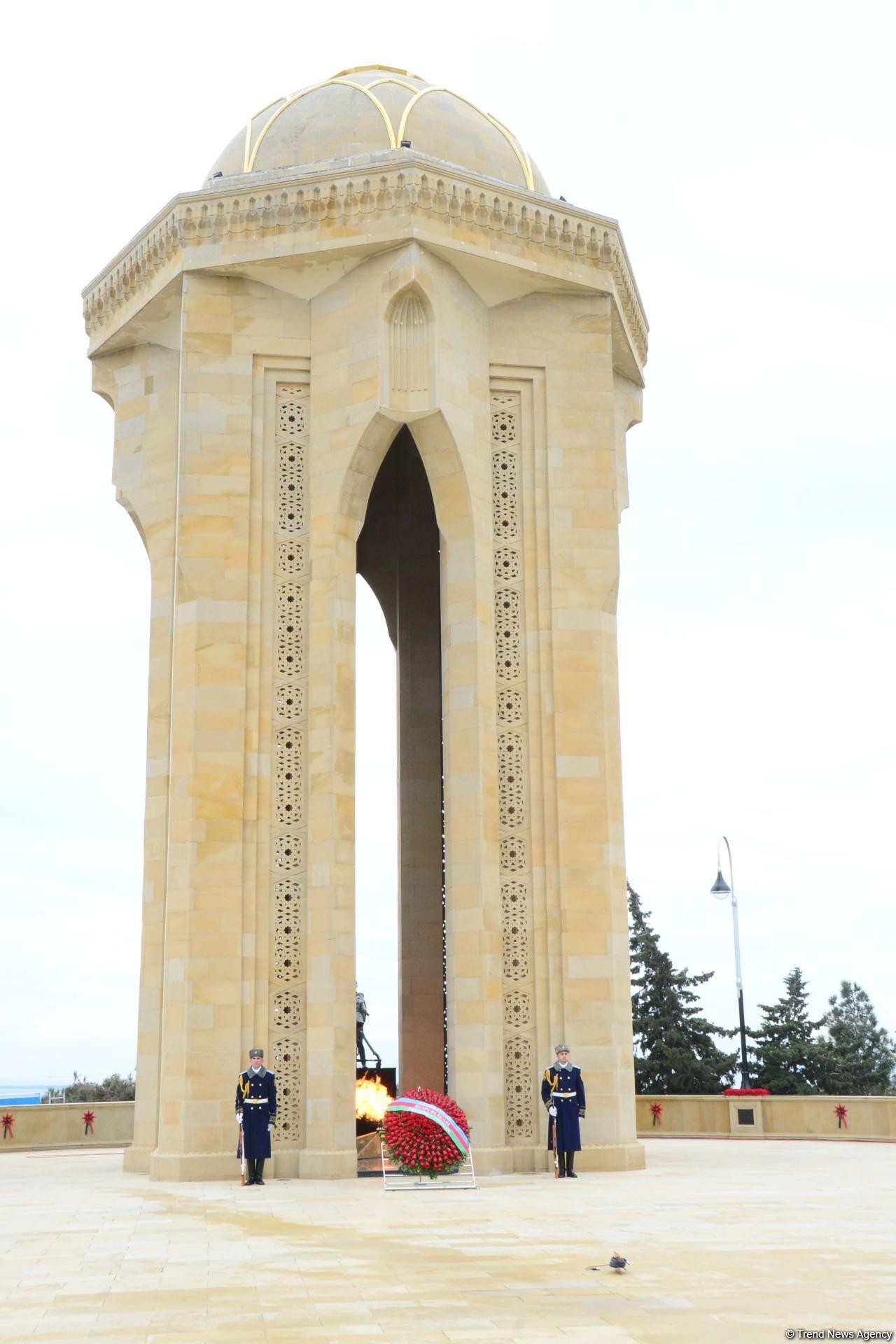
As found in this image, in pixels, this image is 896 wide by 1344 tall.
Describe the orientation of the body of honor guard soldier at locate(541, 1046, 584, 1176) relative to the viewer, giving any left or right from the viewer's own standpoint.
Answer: facing the viewer

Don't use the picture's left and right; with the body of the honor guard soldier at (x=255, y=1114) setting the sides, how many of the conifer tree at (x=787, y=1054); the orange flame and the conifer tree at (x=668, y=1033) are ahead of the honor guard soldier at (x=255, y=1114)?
0

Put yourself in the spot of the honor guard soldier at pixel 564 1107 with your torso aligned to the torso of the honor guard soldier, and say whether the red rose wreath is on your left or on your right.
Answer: on your right

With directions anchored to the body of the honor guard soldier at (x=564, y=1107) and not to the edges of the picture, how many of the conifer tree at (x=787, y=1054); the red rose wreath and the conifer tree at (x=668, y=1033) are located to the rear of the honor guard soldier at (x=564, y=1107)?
2

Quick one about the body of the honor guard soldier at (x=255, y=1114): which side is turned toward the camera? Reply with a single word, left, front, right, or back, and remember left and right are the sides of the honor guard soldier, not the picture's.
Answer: front

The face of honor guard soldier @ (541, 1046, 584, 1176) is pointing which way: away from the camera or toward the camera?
toward the camera

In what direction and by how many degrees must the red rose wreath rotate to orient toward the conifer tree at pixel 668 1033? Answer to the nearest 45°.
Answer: approximately 180°

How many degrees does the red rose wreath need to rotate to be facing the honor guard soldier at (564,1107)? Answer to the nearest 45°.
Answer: approximately 135° to its left

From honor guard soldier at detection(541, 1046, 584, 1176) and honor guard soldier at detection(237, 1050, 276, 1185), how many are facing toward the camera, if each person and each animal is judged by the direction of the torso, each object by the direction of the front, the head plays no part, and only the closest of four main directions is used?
2

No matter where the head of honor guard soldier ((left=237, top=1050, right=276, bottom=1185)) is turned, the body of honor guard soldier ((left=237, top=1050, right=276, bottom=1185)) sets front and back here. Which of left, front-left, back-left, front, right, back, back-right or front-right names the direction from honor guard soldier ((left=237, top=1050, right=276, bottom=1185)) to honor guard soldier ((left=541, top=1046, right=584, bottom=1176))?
left

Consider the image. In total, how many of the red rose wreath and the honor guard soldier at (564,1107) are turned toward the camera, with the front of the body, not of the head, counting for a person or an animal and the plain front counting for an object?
2

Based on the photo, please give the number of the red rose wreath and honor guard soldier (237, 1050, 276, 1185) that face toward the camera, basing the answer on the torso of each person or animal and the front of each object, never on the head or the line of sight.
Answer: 2

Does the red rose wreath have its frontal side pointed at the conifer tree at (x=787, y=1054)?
no

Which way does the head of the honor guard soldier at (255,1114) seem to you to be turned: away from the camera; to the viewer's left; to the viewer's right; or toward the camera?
toward the camera

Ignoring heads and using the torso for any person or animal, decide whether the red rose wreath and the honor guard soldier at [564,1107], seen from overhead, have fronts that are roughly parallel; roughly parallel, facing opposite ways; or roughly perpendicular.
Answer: roughly parallel

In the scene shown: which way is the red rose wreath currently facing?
toward the camera

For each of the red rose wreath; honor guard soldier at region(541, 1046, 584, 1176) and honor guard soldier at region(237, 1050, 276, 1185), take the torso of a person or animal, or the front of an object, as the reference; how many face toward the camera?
3
